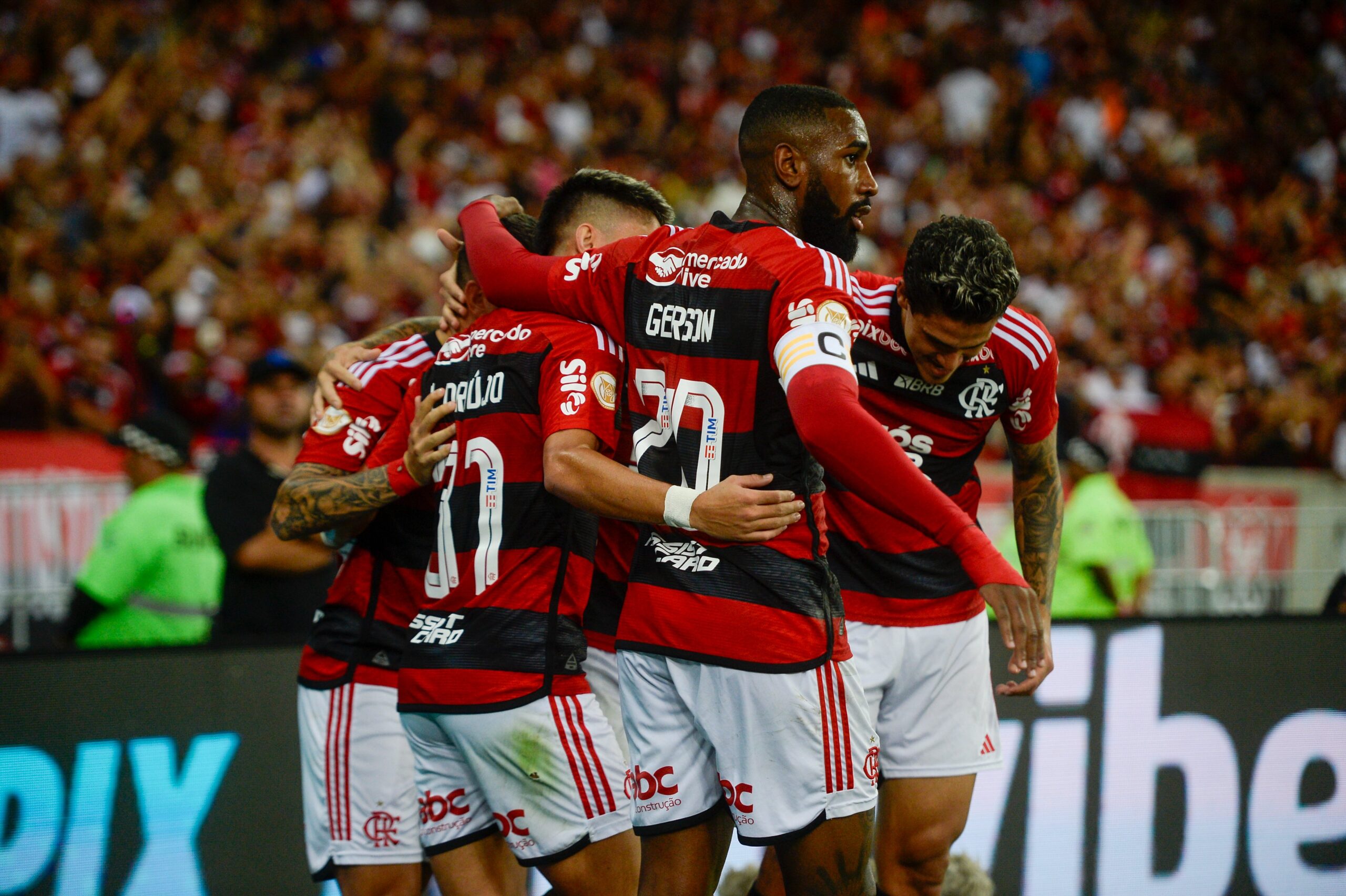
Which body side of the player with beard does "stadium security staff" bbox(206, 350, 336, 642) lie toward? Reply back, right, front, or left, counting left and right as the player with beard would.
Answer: left

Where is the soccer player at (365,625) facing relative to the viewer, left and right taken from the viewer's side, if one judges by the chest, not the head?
facing to the right of the viewer

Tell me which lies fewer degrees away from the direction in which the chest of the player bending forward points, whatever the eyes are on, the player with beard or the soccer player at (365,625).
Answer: the player with beard

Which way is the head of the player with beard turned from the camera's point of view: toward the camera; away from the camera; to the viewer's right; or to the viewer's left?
to the viewer's right

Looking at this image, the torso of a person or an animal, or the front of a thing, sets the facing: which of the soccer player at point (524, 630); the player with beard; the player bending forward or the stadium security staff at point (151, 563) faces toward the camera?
the player bending forward

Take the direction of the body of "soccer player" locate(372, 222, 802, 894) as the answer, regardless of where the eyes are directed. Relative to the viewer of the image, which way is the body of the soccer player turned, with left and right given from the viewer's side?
facing away from the viewer and to the right of the viewer

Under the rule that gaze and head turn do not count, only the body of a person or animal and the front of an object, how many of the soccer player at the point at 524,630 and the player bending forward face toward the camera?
1
